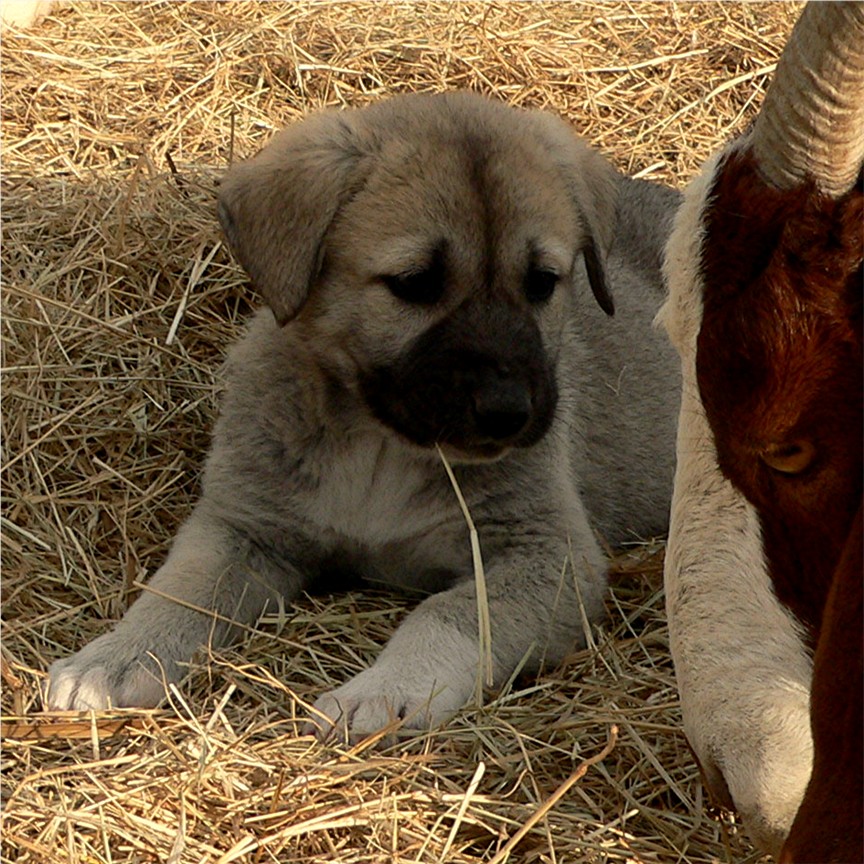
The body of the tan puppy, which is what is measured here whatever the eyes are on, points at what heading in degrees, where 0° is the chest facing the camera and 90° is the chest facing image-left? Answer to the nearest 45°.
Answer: approximately 45°

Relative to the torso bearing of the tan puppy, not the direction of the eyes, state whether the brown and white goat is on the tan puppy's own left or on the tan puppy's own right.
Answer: on the tan puppy's own left
